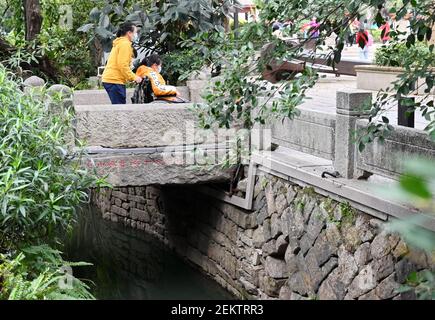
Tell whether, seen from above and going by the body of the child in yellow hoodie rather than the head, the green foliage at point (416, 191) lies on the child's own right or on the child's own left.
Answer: on the child's own right

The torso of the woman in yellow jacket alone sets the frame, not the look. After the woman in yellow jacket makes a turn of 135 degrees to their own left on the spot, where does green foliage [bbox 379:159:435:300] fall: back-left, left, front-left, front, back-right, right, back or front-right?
back-left

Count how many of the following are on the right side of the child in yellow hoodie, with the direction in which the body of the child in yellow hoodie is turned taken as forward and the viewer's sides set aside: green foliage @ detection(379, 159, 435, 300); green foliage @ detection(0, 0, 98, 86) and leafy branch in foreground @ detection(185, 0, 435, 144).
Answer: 2

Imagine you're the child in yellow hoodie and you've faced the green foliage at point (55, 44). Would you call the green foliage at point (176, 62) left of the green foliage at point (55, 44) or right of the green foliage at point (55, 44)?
right

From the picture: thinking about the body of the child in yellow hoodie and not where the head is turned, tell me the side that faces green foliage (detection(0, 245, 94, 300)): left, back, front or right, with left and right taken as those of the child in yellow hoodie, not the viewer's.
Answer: right

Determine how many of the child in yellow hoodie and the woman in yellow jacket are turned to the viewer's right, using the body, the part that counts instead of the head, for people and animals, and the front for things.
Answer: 2

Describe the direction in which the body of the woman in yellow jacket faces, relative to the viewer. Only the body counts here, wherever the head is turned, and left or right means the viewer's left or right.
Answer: facing to the right of the viewer

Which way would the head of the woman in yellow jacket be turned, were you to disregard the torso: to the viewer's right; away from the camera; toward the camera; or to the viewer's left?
to the viewer's right

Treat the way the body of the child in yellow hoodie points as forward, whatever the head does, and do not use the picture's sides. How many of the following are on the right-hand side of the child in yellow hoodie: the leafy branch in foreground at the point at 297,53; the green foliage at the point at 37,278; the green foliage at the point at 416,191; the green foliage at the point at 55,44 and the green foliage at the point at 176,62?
3

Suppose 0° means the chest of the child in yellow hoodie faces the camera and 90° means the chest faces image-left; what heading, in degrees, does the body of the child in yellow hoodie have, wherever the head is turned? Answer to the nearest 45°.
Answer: approximately 270°

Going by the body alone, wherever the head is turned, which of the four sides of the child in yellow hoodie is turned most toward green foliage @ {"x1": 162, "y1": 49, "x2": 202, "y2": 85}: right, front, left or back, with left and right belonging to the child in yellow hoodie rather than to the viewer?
left

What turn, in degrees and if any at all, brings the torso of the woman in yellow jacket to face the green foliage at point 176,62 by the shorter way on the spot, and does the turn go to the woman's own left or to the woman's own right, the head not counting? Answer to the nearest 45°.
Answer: approximately 45° to the woman's own left

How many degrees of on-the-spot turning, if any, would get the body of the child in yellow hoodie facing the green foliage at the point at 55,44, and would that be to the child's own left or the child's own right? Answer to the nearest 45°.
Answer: approximately 135° to the child's own left
